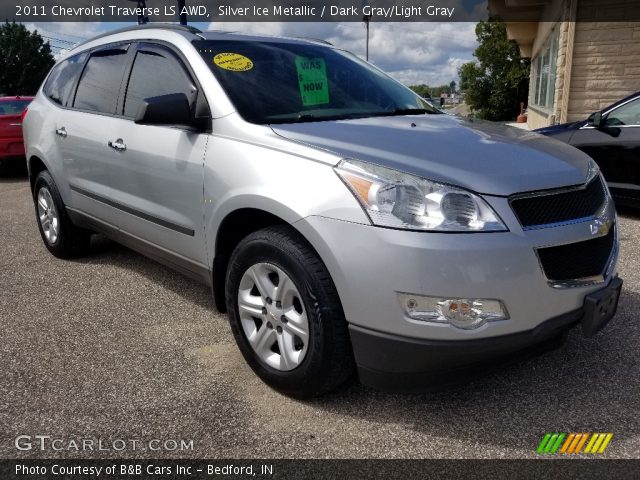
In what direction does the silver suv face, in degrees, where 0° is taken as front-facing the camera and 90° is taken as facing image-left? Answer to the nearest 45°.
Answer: approximately 315°

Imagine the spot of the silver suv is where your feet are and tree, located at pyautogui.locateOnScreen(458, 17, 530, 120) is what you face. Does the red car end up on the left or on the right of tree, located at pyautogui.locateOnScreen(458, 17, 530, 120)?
left

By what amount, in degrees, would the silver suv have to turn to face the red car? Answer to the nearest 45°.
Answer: approximately 180°

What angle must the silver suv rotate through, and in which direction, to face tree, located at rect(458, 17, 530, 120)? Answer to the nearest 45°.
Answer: approximately 135° to its left
